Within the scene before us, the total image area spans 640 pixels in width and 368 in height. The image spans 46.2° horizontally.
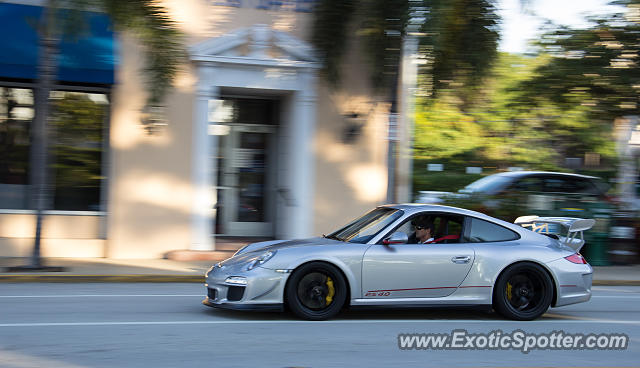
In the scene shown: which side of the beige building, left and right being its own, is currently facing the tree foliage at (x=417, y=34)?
left

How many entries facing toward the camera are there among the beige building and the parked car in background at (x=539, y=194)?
1

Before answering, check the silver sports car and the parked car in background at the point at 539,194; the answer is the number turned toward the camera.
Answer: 0

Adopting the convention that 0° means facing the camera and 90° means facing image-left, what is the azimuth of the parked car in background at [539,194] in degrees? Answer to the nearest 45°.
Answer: approximately 90°

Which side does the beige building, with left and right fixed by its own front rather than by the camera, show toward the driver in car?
front

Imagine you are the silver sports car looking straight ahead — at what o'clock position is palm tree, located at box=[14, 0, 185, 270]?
The palm tree is roughly at 1 o'clock from the silver sports car.

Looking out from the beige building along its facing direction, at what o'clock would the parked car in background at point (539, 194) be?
The parked car in background is roughly at 9 o'clock from the beige building.

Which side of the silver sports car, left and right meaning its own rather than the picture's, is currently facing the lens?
left

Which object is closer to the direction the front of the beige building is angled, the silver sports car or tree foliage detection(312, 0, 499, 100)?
the silver sports car

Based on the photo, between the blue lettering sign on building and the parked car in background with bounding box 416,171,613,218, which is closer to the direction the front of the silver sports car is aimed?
the blue lettering sign on building

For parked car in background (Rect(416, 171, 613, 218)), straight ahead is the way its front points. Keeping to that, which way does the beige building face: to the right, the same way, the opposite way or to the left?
to the left

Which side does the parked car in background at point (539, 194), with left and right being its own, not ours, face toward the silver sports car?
left

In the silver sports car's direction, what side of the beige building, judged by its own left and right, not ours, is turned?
front

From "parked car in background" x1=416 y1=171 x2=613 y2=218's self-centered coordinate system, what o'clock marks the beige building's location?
The beige building is roughly at 11 o'clock from the parked car in background.

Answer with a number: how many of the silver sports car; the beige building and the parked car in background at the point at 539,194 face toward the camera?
1
